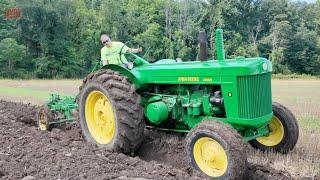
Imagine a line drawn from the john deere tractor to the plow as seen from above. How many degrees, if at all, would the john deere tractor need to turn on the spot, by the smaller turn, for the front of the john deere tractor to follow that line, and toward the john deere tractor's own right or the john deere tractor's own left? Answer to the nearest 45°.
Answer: approximately 180°

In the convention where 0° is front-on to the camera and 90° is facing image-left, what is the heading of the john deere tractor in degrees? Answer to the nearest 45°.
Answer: approximately 315°

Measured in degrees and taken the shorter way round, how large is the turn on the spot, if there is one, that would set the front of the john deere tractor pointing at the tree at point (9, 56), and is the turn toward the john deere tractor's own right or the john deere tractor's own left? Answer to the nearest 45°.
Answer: approximately 180°
